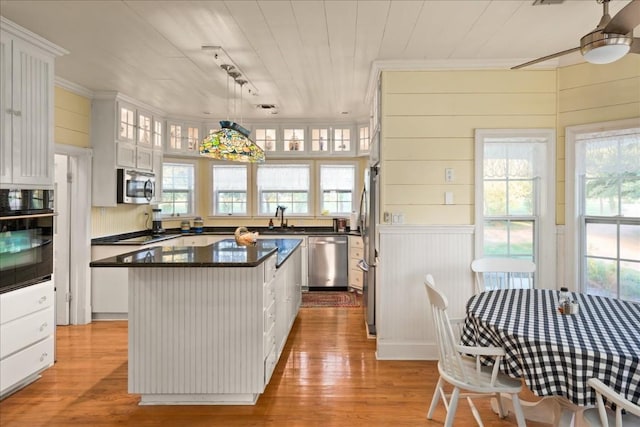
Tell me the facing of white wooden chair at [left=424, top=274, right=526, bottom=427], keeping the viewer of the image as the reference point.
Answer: facing to the right of the viewer

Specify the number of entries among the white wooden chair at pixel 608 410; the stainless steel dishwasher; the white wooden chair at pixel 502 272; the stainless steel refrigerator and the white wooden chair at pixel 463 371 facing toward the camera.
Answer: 2

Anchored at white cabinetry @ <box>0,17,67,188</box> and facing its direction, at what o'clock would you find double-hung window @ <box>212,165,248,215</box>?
The double-hung window is roughly at 9 o'clock from the white cabinetry.

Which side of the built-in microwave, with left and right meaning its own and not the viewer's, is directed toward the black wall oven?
right

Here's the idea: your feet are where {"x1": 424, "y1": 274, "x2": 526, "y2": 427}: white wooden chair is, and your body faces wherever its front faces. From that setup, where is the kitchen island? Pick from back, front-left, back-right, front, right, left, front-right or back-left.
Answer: back

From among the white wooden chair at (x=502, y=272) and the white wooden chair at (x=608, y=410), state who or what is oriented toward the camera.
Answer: the white wooden chair at (x=502, y=272)

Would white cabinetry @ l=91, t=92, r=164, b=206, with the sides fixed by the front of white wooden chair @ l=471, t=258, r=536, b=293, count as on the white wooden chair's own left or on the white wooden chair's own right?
on the white wooden chair's own right

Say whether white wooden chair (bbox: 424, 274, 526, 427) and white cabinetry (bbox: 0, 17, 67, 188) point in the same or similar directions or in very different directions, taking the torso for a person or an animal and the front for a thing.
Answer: same or similar directions

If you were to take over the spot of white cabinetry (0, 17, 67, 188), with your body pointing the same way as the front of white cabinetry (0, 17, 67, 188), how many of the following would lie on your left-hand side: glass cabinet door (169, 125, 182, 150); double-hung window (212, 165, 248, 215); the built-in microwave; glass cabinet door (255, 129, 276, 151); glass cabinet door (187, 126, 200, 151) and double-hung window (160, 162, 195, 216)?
6

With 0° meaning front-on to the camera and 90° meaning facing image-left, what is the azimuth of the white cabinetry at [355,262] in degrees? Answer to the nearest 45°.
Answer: approximately 45°

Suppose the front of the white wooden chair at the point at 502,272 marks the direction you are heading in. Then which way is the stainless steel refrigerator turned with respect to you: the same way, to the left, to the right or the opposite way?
to the right

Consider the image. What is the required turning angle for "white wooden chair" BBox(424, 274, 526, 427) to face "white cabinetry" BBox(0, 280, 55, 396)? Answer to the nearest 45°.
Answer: approximately 180°

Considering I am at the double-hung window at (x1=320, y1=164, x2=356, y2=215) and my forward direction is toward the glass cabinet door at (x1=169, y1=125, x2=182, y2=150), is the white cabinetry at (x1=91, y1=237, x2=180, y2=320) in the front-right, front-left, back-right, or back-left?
front-left

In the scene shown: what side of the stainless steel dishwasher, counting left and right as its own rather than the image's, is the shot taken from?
front

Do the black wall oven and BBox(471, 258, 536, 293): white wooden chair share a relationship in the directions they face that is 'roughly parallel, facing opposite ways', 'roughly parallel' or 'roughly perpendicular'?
roughly perpendicular

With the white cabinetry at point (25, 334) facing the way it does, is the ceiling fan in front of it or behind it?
in front
